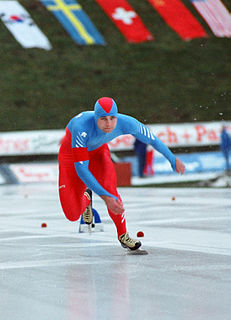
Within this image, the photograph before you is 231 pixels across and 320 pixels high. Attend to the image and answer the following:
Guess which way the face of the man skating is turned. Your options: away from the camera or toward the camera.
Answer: toward the camera

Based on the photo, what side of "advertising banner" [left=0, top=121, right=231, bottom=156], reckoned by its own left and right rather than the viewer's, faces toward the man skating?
front

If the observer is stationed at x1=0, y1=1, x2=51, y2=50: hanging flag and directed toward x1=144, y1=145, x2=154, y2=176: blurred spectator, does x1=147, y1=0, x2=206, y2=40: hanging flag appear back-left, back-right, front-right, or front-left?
front-left

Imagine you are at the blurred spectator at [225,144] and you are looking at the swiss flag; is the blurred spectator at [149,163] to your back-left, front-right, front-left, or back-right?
front-left

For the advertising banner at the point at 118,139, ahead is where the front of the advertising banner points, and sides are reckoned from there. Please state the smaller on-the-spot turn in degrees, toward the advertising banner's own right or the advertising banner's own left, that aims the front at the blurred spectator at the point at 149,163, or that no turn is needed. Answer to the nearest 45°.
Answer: approximately 45° to the advertising banner's own left

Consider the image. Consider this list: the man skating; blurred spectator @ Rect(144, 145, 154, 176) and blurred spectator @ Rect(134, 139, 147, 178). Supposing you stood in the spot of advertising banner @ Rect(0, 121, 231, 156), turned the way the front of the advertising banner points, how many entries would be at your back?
0

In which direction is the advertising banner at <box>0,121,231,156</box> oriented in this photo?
toward the camera
